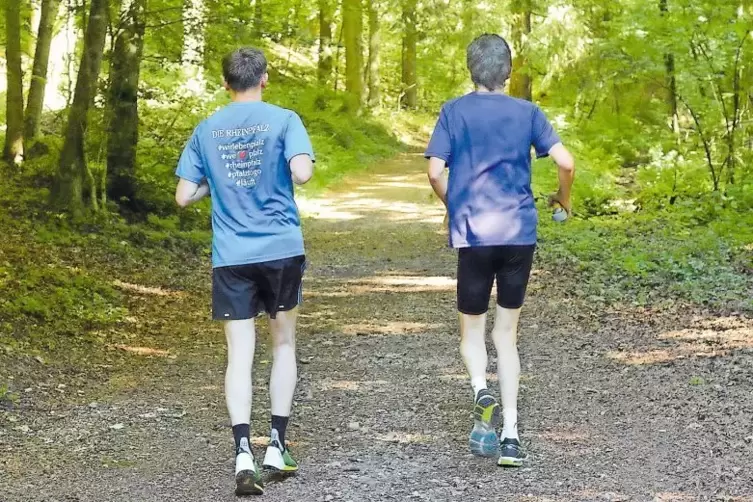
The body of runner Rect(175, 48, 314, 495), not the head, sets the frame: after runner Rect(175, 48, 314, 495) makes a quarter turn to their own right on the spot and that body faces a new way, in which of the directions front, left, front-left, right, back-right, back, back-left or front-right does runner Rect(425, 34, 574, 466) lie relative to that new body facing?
front

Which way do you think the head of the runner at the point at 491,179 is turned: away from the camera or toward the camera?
away from the camera

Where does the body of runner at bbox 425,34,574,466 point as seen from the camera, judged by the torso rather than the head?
away from the camera

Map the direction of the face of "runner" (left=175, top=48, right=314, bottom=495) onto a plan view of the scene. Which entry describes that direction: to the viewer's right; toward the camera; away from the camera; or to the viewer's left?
away from the camera

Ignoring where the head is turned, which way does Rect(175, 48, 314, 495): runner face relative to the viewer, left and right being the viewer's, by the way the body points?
facing away from the viewer
